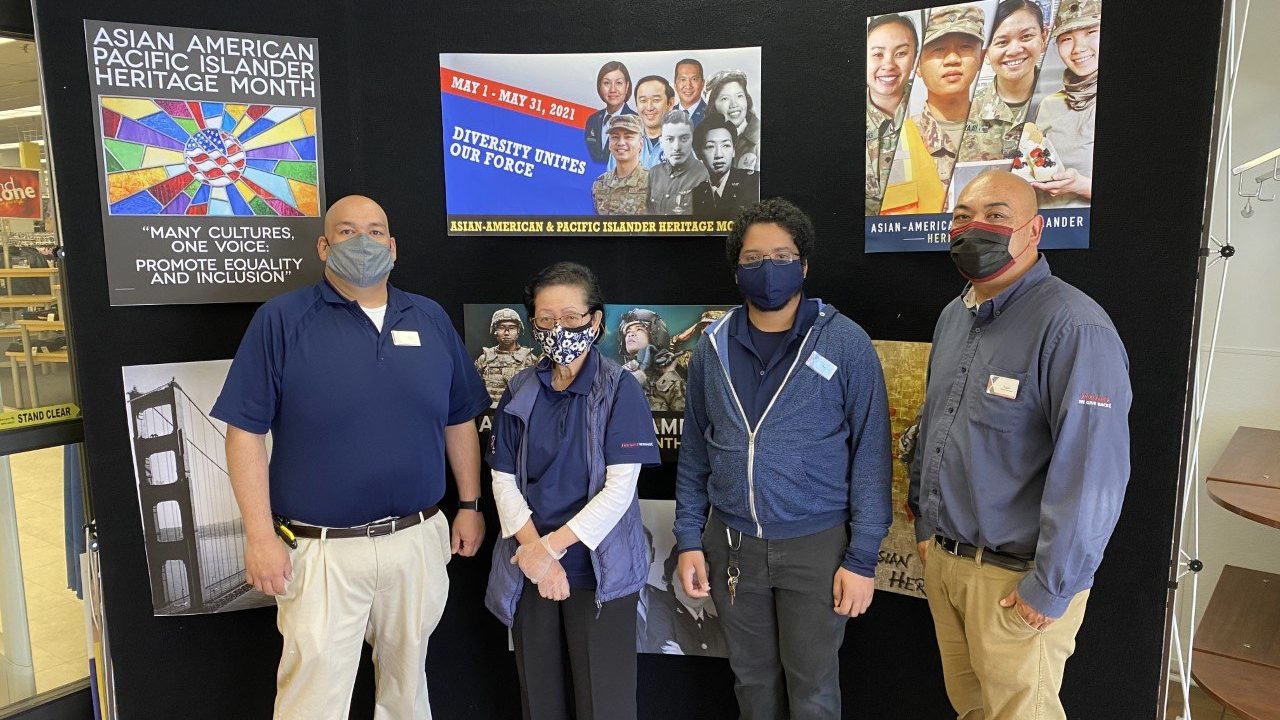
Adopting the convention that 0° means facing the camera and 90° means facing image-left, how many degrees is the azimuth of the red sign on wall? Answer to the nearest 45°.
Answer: approximately 0°

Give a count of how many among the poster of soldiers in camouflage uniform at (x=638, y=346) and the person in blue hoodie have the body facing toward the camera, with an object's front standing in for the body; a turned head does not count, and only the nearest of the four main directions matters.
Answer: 2

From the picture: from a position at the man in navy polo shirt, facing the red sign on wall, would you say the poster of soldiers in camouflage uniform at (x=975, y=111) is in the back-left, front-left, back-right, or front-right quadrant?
back-right

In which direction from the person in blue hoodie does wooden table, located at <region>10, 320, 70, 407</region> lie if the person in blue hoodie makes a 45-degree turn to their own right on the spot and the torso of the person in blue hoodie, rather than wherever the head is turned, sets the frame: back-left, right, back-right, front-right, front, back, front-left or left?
front-right

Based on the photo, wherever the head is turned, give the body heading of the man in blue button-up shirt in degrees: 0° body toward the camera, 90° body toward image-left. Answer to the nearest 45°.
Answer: approximately 45°

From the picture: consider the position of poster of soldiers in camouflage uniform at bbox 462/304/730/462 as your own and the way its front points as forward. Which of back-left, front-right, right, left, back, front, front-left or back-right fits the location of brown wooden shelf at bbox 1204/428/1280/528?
left

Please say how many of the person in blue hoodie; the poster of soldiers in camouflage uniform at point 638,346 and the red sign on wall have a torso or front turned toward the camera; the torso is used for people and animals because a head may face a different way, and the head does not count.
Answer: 3

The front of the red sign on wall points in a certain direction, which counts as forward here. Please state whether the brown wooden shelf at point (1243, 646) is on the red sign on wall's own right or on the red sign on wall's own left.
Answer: on the red sign on wall's own left

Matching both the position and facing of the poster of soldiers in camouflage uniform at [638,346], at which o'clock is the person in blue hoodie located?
The person in blue hoodie is roughly at 11 o'clock from the poster of soldiers in camouflage uniform.

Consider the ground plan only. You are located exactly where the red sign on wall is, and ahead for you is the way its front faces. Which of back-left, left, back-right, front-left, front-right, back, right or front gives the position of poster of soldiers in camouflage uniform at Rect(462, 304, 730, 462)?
front-left

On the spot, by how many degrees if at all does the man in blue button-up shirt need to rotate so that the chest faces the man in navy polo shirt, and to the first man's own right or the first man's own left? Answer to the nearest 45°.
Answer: approximately 45° to the first man's own right

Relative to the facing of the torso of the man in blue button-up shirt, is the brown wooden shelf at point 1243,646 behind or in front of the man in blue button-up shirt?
behind

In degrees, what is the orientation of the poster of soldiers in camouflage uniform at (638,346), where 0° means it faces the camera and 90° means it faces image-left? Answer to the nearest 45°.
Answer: approximately 0°
